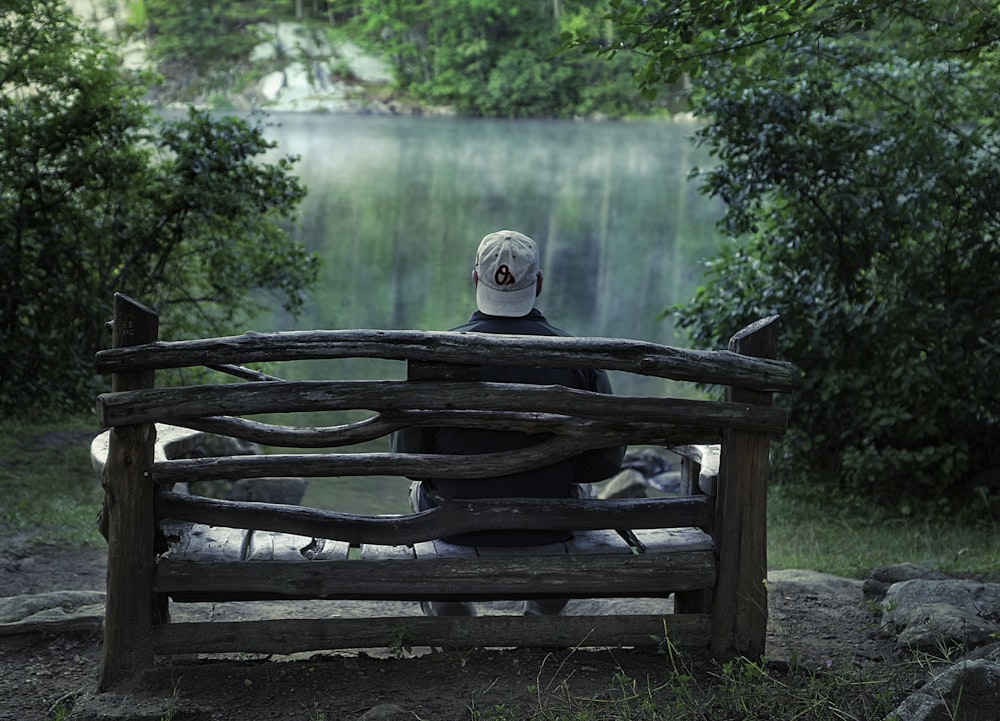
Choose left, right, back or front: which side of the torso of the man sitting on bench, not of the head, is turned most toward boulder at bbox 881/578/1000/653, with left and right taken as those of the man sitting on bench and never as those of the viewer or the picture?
right

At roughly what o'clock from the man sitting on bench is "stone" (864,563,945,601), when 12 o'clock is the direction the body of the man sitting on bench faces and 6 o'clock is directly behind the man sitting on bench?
The stone is roughly at 2 o'clock from the man sitting on bench.

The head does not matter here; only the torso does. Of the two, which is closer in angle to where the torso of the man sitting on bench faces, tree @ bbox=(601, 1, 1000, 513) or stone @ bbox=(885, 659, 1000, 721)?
the tree

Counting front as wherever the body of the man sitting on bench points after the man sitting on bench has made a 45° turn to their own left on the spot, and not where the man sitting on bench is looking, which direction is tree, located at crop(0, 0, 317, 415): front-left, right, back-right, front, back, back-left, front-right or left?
front

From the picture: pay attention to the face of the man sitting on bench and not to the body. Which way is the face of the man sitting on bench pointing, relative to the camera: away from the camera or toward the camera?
away from the camera

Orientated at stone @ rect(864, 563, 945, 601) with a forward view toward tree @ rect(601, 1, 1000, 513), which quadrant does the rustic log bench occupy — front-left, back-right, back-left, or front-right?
back-left

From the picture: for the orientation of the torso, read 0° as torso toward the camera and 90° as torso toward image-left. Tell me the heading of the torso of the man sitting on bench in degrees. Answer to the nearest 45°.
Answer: approximately 180°

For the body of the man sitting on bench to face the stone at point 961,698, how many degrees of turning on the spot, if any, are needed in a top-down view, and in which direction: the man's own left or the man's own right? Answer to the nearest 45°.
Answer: approximately 135° to the man's own right

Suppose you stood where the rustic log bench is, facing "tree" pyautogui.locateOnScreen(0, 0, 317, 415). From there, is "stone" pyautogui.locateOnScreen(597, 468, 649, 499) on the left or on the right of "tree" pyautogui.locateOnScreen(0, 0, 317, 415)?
right

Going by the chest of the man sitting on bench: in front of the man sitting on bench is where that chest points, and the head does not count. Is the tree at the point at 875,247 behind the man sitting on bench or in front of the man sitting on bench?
in front

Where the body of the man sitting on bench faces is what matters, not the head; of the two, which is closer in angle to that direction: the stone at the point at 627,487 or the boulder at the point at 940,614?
the stone
